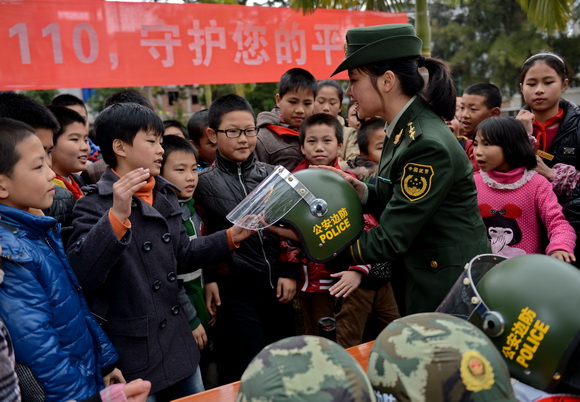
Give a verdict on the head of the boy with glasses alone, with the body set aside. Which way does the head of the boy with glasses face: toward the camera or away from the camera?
toward the camera

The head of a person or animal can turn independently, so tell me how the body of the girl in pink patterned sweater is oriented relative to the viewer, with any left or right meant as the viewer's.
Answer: facing the viewer and to the left of the viewer

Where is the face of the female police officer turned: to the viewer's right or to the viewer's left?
to the viewer's left

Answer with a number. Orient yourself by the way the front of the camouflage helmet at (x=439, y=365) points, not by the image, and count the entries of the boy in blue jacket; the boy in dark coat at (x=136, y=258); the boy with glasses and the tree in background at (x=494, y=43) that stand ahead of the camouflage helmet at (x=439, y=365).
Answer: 0

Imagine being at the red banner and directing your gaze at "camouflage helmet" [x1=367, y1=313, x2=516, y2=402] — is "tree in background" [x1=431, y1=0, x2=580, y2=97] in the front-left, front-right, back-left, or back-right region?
back-left

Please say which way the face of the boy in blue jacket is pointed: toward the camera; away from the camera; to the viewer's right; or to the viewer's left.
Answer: to the viewer's right

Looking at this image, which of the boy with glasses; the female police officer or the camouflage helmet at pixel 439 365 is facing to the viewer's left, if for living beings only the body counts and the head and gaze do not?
the female police officer

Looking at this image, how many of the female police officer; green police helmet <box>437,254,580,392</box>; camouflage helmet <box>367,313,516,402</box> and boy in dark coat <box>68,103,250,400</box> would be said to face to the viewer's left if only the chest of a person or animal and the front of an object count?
2

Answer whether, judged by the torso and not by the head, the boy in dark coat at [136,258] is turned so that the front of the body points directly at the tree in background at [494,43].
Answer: no

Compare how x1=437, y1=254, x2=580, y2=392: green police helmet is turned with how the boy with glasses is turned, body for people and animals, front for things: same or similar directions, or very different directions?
very different directions

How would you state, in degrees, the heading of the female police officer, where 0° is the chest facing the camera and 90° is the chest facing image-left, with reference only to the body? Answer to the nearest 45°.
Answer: approximately 90°

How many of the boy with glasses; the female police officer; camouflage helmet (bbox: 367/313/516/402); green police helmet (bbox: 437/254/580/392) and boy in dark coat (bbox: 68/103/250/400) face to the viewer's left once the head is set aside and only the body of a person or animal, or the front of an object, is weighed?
2

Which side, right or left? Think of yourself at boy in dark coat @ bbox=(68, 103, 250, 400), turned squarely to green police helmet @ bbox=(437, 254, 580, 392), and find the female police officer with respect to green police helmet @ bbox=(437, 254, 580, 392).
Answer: left

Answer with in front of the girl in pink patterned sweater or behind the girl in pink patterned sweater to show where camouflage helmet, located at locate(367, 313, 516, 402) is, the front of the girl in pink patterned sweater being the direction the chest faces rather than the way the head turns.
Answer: in front

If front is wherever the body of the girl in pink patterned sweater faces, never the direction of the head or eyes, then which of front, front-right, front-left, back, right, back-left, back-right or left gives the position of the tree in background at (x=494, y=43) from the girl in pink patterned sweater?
back-right

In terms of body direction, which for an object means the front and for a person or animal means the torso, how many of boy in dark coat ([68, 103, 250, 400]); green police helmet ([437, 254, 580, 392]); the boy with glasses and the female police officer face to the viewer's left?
2

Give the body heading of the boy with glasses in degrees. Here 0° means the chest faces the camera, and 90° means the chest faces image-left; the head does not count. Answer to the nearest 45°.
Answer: approximately 315°

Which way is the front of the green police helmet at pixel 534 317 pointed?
to the viewer's left
